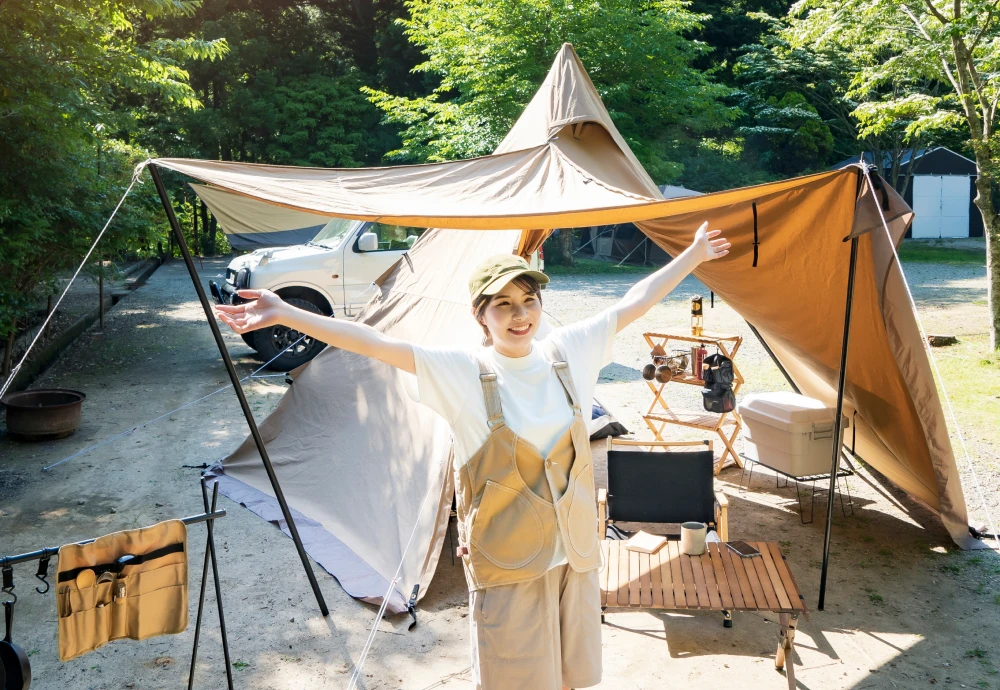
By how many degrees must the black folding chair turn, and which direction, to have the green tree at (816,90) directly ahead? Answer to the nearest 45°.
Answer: approximately 180°

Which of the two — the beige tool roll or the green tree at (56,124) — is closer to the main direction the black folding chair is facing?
the beige tool roll

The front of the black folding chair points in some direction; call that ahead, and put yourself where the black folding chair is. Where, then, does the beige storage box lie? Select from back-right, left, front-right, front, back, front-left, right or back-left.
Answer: back-left

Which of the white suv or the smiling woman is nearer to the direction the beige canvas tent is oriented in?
the smiling woman

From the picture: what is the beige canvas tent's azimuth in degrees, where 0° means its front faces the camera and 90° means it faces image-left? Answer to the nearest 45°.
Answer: approximately 0°

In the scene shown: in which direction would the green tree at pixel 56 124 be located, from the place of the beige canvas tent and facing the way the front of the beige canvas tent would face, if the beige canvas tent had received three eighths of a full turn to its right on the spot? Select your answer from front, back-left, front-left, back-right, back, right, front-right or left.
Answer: front

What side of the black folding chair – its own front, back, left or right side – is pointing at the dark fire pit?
right

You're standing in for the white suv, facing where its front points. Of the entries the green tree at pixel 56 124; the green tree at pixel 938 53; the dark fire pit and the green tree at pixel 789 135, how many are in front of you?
2

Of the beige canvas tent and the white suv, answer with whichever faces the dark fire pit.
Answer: the white suv

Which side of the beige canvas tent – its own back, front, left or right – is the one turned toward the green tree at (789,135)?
back

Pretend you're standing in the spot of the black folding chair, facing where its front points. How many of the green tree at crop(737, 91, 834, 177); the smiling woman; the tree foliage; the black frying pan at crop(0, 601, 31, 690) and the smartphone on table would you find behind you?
2

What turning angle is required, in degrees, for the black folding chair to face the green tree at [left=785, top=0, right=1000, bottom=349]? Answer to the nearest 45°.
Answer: approximately 135° to its left

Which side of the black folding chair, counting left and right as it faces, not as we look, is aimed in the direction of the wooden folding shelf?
back

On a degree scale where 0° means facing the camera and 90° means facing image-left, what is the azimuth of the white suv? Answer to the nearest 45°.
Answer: approximately 45°

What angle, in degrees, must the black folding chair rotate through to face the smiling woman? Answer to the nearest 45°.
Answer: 0° — it already faces them
